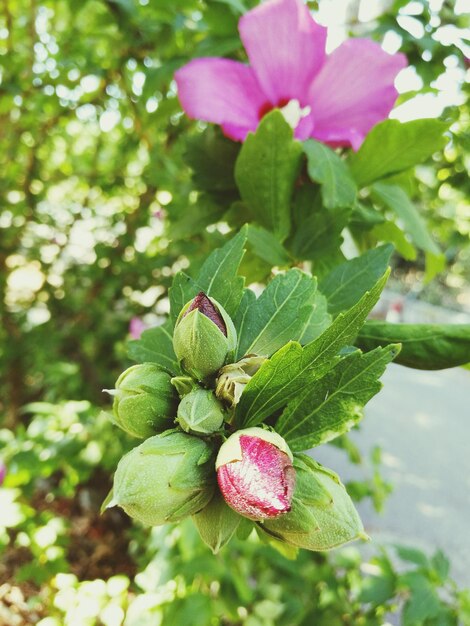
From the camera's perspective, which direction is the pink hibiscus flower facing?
toward the camera
